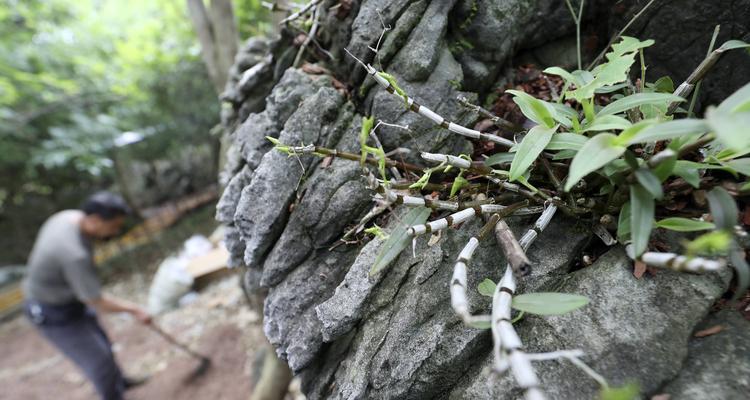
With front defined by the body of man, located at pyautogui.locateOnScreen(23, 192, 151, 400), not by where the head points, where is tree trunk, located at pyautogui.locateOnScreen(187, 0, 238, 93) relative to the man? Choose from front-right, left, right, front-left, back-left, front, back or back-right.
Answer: front-left

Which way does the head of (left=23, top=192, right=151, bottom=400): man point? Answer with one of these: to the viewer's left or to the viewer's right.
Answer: to the viewer's right

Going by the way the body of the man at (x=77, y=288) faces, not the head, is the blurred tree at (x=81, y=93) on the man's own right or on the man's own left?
on the man's own left

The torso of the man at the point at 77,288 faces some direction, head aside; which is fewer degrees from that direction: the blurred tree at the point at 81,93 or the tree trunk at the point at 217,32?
the tree trunk

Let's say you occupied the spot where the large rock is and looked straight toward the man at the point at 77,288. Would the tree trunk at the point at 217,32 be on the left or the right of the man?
right

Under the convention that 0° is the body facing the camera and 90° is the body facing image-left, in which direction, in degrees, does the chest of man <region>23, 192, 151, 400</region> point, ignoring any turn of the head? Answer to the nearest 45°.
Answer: approximately 270°

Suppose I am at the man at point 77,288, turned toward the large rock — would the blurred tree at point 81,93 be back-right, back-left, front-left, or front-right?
back-left

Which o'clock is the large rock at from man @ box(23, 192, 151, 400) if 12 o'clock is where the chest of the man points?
The large rock is roughly at 2 o'clock from the man.
